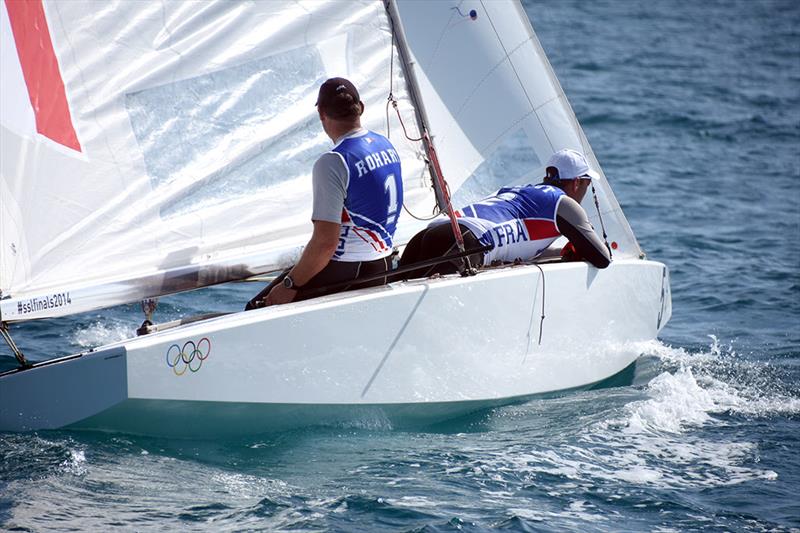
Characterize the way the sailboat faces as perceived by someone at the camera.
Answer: facing away from the viewer and to the right of the viewer

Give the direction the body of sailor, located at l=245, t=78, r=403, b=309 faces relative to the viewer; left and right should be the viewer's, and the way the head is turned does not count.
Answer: facing away from the viewer and to the left of the viewer

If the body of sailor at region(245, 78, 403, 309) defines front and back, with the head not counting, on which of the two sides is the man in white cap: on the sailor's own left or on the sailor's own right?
on the sailor's own right
